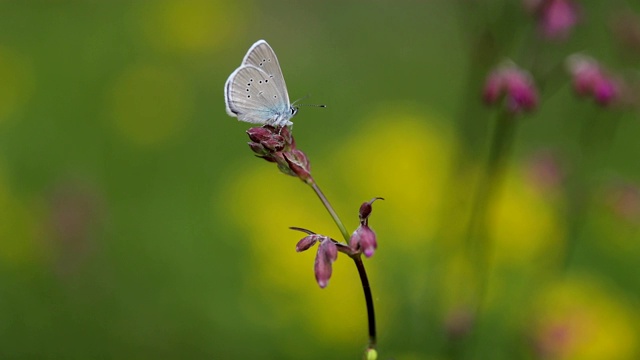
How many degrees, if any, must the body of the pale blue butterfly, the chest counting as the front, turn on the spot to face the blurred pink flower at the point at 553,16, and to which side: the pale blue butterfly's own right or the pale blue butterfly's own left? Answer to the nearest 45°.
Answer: approximately 45° to the pale blue butterfly's own left

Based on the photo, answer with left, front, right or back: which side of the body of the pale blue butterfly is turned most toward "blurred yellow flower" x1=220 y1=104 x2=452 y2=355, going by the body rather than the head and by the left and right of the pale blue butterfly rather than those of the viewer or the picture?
left

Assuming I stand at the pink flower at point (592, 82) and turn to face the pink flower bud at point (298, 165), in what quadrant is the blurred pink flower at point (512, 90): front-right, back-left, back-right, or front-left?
front-right

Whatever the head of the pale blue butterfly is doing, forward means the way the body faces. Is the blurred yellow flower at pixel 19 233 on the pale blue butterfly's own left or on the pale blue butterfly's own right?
on the pale blue butterfly's own left

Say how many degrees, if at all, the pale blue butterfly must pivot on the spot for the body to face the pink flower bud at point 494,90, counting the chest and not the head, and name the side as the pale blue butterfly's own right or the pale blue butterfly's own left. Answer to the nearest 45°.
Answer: approximately 45° to the pale blue butterfly's own left

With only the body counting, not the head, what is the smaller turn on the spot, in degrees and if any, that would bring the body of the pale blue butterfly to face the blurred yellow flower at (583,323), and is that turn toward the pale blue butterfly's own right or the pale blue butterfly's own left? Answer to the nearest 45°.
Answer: approximately 45° to the pale blue butterfly's own left

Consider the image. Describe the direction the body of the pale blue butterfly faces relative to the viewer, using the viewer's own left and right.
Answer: facing to the right of the viewer

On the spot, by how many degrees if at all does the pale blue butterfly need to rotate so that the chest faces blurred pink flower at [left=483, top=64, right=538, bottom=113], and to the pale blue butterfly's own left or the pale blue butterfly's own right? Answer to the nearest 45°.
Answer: approximately 45° to the pale blue butterfly's own left
